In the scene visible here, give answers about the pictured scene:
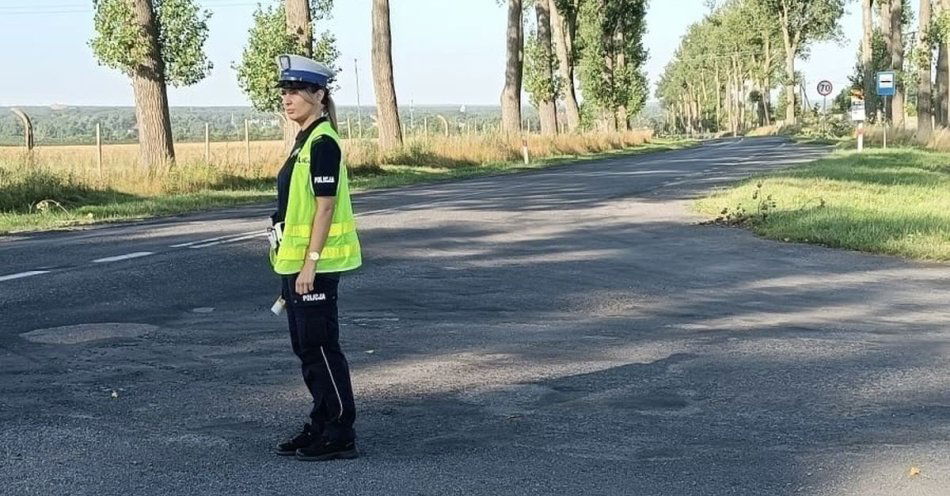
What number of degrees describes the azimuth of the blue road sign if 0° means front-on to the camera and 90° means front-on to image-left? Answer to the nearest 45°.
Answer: approximately 0°

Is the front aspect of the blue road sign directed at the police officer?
yes

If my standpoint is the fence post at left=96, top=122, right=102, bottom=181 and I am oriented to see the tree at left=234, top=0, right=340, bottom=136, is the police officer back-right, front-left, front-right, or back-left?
back-right

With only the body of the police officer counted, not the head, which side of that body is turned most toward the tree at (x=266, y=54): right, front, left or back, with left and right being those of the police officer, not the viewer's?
right

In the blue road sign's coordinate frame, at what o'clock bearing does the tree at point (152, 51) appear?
The tree is roughly at 1 o'clock from the blue road sign.

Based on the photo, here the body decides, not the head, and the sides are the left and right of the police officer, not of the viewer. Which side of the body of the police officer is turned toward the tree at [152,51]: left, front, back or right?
right

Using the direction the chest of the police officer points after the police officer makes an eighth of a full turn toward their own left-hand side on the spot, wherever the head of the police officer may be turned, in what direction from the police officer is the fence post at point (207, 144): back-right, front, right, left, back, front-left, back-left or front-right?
back-right

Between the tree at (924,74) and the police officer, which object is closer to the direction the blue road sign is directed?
the police officer

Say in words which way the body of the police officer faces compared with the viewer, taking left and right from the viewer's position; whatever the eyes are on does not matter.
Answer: facing to the left of the viewer

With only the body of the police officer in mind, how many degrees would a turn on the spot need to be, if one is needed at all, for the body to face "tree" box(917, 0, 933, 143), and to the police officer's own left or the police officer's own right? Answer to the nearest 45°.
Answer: approximately 135° to the police officer's own right

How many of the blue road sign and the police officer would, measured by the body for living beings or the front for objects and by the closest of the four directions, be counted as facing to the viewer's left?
1
